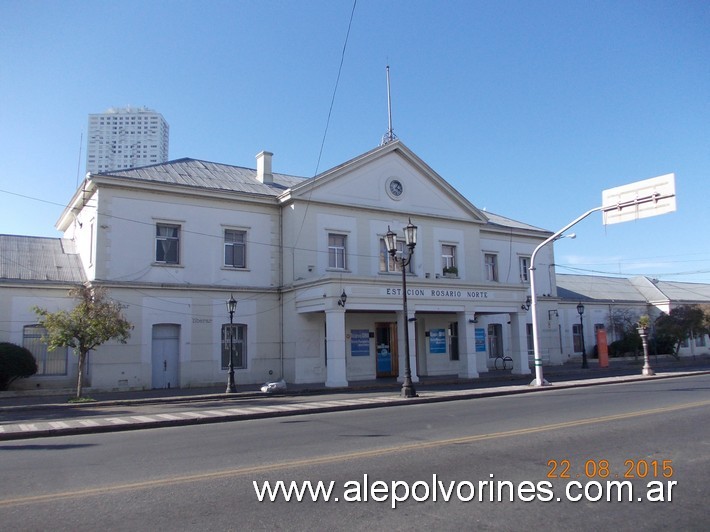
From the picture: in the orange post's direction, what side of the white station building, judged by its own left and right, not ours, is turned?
left

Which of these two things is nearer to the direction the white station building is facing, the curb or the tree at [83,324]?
the curb

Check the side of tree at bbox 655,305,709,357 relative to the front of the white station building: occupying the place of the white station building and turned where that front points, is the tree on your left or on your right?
on your left

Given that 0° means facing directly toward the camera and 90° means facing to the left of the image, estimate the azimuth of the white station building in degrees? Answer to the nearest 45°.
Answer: approximately 315°
